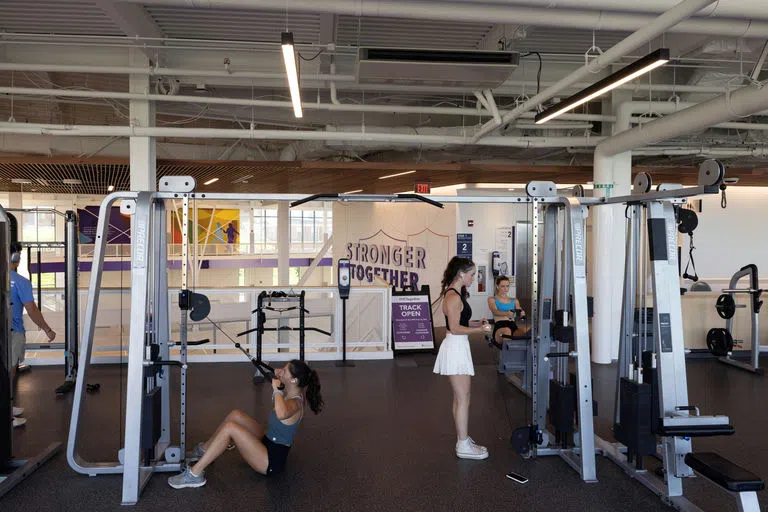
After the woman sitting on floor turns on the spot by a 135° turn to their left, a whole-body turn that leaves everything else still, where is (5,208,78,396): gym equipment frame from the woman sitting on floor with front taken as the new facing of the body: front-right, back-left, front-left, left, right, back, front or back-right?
back

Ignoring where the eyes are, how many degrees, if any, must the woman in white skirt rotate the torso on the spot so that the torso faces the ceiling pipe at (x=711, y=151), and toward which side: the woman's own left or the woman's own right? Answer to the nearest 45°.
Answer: approximately 45° to the woman's own left

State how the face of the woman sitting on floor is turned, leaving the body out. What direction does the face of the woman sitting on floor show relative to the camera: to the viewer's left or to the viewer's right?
to the viewer's left

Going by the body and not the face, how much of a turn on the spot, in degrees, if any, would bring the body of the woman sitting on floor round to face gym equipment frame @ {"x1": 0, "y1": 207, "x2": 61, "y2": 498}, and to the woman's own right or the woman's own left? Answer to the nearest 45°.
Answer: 0° — they already face it

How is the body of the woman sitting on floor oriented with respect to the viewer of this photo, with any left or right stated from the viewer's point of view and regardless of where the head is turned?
facing to the left of the viewer

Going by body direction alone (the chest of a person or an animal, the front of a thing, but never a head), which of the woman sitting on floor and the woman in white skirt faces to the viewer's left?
the woman sitting on floor

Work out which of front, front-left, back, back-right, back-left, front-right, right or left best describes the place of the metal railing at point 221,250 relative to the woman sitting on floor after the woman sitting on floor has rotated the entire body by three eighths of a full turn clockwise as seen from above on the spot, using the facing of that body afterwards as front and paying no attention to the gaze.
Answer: front-left

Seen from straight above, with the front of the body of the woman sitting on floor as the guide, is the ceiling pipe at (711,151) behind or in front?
behind

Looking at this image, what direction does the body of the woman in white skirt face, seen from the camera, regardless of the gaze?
to the viewer's right

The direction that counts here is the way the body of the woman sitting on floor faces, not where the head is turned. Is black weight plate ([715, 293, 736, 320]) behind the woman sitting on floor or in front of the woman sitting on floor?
behind

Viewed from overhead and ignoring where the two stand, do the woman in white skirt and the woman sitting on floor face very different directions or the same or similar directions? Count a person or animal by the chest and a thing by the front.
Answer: very different directions

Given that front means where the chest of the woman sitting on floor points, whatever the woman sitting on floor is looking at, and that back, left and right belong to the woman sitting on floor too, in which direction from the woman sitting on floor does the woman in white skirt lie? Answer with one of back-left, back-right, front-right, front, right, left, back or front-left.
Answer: back

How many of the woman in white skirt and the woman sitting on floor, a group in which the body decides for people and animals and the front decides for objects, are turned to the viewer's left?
1

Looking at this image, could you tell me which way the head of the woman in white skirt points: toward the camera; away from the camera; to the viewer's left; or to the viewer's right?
to the viewer's right

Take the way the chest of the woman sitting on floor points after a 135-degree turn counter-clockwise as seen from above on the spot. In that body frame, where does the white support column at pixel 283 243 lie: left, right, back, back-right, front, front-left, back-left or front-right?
back-left

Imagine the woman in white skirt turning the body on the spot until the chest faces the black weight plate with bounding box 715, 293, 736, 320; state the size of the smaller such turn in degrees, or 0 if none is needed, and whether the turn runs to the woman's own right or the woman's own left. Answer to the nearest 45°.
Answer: approximately 45° to the woman's own left
